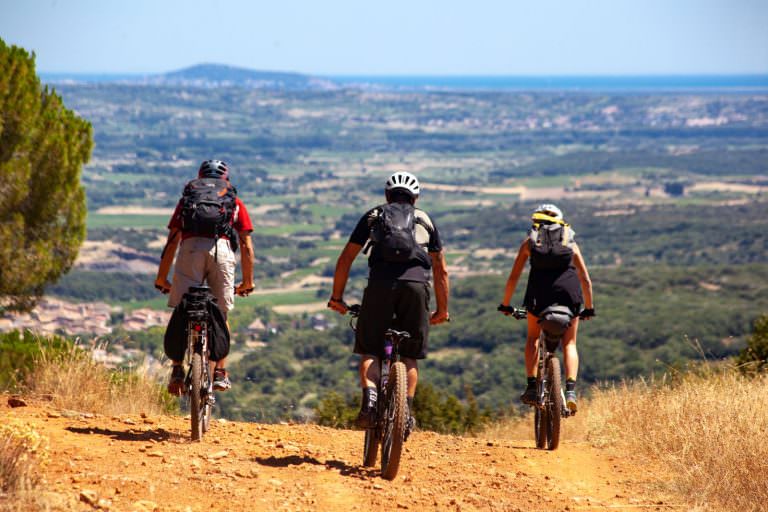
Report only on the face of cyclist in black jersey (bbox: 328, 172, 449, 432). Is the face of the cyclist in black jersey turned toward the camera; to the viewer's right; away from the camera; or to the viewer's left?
away from the camera

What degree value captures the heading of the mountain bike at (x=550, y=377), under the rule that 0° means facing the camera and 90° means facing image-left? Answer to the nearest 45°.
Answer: approximately 180°

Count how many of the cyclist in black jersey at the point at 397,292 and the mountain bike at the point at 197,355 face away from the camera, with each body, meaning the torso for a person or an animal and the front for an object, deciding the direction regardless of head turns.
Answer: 2

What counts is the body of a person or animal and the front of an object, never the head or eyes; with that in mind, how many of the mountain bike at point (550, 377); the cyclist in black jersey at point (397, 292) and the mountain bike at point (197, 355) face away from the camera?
3

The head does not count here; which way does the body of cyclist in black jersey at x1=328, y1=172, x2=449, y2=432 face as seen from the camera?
away from the camera

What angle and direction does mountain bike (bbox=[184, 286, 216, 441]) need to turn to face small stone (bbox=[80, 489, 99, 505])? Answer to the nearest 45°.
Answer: approximately 180°

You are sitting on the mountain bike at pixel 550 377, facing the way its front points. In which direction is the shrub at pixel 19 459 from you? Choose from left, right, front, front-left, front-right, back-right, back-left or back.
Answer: back-left

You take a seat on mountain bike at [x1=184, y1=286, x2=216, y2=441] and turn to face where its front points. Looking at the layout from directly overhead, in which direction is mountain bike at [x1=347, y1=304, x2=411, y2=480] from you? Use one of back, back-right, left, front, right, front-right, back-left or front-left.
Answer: back-right

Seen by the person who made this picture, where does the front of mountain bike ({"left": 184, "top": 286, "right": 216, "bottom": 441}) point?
facing away from the viewer

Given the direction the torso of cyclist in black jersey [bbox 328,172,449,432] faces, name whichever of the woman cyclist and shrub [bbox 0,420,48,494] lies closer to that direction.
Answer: the woman cyclist

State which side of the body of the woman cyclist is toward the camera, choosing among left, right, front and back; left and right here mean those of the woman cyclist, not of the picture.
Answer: back

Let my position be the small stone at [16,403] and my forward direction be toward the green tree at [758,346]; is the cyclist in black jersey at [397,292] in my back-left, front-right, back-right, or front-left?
front-right

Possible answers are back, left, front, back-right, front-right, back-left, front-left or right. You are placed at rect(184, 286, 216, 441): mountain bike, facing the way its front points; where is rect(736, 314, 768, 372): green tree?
front-right

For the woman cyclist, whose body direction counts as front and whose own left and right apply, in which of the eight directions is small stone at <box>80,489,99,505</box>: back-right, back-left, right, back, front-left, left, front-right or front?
back-left

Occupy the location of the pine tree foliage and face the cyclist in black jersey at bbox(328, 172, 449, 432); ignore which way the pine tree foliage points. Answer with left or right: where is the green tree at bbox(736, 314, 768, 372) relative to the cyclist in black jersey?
left

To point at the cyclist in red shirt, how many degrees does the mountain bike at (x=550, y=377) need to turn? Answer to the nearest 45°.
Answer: approximately 135° to its left
